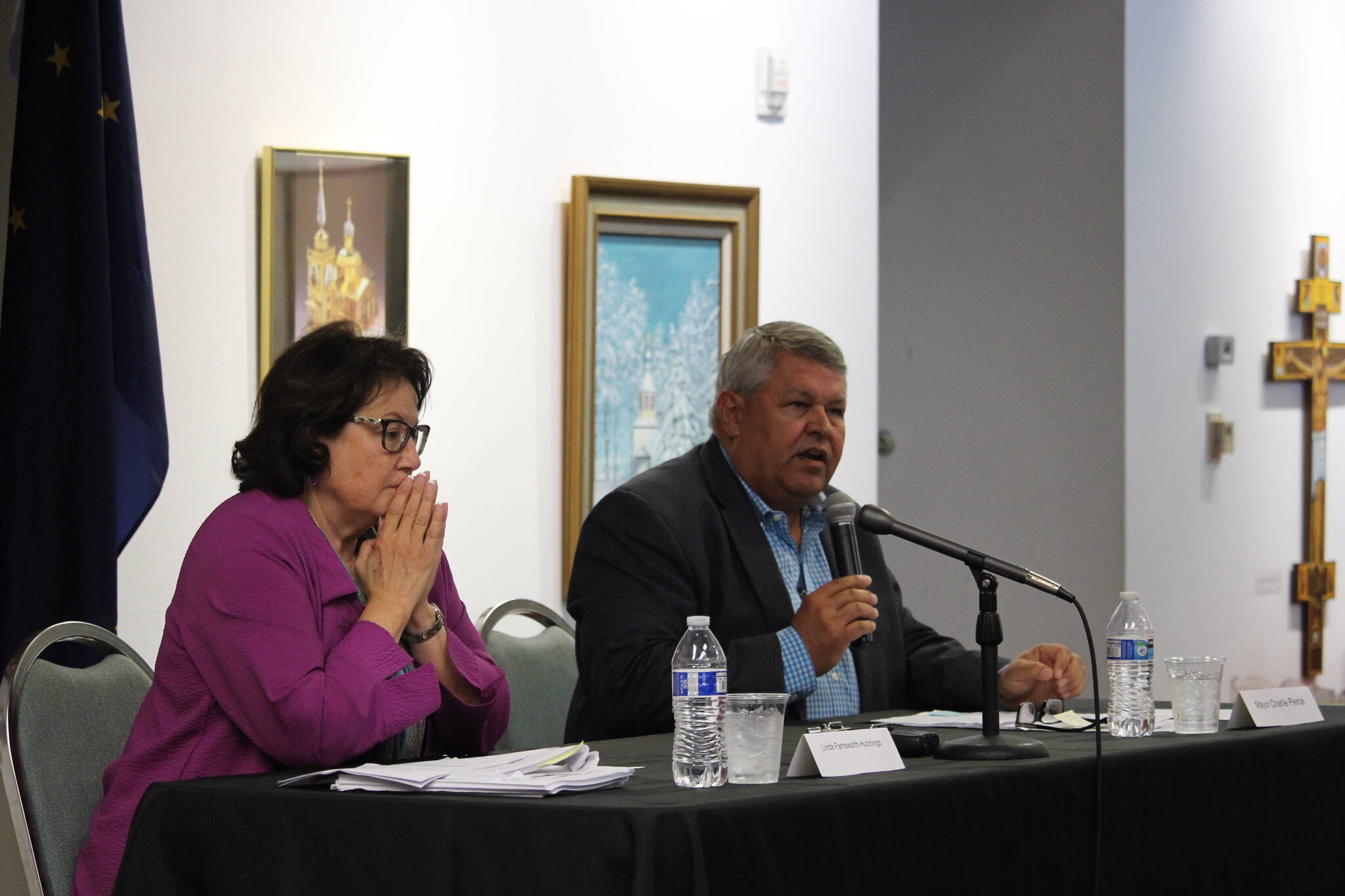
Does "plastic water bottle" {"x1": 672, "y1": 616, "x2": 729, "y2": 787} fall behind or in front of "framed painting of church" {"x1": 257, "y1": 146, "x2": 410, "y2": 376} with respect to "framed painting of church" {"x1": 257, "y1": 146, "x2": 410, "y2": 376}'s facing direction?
in front

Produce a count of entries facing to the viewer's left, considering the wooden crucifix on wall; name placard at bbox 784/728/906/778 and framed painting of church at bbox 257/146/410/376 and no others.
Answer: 0

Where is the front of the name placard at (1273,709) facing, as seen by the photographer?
facing the viewer and to the right of the viewer

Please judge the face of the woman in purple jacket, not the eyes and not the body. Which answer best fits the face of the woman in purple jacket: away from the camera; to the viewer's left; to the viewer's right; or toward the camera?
to the viewer's right

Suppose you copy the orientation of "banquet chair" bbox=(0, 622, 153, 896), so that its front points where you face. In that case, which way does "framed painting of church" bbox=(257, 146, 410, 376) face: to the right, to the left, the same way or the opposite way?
the same way

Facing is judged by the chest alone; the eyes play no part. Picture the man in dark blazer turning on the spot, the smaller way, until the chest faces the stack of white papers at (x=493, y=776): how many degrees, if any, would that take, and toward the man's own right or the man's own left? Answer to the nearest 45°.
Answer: approximately 45° to the man's own right

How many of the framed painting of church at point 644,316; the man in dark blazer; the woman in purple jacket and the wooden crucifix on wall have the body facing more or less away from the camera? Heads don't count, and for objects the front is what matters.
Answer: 0

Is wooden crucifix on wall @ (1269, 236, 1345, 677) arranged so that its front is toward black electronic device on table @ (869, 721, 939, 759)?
no

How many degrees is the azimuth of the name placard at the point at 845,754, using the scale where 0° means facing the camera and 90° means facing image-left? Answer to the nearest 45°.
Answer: approximately 315°

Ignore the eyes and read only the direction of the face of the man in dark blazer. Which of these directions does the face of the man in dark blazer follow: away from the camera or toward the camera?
toward the camera

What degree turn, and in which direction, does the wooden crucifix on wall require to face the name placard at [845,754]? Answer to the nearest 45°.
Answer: approximately 45° to its right

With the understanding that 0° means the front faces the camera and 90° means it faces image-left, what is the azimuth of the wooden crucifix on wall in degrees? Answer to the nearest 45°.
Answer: approximately 315°

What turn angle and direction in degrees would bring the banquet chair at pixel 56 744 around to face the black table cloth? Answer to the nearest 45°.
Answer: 0° — it already faces it

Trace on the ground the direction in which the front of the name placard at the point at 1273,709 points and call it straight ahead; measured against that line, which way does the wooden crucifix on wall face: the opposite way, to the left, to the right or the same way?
the same way

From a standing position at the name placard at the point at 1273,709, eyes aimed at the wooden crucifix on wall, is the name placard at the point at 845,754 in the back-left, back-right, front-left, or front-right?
back-left

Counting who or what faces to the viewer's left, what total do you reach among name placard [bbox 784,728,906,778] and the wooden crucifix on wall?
0

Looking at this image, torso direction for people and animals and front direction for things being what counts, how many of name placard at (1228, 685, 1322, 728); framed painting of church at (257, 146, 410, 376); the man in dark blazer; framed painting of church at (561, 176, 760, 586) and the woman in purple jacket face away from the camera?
0
